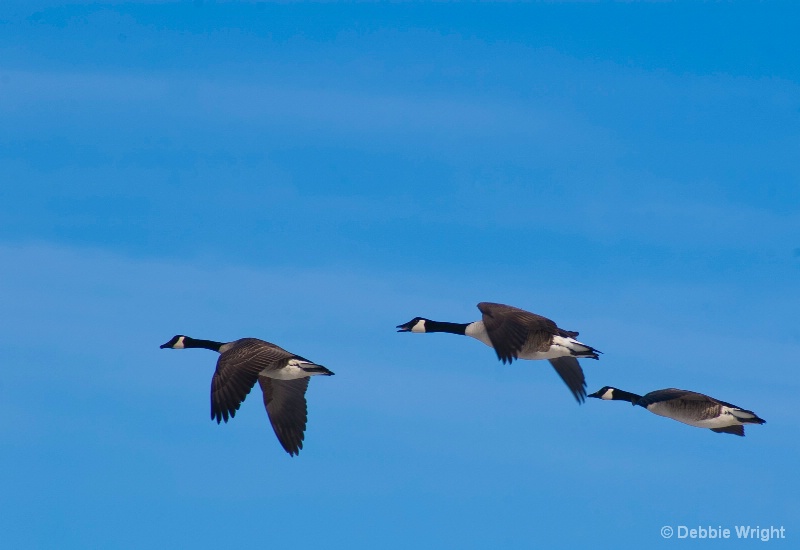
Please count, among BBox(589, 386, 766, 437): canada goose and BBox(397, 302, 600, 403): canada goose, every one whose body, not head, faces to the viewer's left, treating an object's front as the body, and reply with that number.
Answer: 2

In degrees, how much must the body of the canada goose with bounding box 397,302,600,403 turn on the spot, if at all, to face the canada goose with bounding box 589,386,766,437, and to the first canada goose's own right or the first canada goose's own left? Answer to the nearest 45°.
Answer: approximately 135° to the first canada goose's own right

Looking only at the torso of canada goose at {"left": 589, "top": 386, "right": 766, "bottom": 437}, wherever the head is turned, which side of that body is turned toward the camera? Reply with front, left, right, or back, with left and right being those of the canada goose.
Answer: left

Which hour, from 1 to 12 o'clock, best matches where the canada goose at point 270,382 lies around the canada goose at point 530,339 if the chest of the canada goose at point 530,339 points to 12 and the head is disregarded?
the canada goose at point 270,382 is roughly at 12 o'clock from the canada goose at point 530,339.

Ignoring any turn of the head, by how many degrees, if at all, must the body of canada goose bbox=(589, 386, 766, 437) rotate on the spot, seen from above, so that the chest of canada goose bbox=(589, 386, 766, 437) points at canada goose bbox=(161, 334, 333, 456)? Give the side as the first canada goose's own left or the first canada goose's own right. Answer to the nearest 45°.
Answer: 0° — it already faces it

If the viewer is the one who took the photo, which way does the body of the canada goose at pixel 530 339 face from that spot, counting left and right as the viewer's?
facing to the left of the viewer
